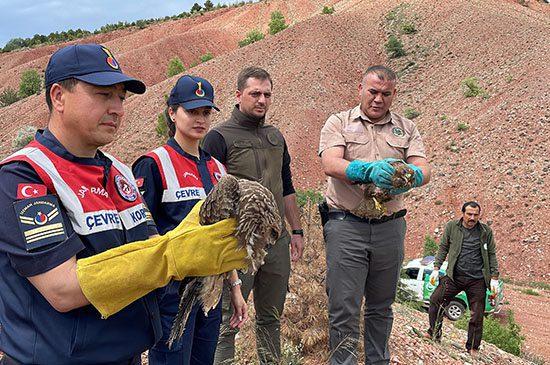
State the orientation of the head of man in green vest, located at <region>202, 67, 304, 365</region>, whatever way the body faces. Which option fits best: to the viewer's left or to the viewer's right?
to the viewer's right

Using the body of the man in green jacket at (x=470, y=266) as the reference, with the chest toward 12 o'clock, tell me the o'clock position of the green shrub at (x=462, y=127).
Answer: The green shrub is roughly at 6 o'clock from the man in green jacket.

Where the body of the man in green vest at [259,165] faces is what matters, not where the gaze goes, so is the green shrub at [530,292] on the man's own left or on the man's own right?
on the man's own left

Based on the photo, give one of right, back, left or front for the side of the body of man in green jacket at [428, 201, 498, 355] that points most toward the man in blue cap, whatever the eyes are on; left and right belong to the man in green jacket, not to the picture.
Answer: front

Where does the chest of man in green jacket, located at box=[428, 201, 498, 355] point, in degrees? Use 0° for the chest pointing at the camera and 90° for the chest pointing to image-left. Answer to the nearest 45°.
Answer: approximately 0°

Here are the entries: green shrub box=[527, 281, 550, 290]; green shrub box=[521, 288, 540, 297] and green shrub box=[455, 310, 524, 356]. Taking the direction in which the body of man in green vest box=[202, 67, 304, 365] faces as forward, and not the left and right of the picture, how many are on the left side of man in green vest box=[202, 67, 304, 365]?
3

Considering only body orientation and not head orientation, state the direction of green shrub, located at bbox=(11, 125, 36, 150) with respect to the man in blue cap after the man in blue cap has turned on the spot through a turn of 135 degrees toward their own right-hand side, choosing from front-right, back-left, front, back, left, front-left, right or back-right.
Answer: right

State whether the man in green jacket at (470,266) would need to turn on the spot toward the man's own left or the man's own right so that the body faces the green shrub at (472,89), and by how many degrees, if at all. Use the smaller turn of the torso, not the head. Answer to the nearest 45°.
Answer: approximately 180°

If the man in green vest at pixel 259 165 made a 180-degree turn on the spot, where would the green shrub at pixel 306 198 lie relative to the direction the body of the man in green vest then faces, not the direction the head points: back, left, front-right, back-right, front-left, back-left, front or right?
front-right

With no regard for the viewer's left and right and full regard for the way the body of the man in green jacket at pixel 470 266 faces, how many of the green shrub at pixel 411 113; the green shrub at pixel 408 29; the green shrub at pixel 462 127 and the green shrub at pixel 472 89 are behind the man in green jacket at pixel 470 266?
4

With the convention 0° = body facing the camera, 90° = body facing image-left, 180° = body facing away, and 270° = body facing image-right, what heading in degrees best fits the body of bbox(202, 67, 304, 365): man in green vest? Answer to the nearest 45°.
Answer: approximately 315°

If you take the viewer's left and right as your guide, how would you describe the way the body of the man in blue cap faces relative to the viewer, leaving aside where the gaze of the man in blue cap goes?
facing the viewer and to the right of the viewer

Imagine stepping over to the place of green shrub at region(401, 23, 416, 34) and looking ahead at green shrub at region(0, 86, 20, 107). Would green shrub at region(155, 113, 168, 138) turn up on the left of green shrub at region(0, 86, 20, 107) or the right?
left

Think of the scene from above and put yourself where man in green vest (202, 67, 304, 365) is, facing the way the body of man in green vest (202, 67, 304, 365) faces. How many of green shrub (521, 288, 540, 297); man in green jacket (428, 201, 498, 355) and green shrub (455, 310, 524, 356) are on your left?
3
